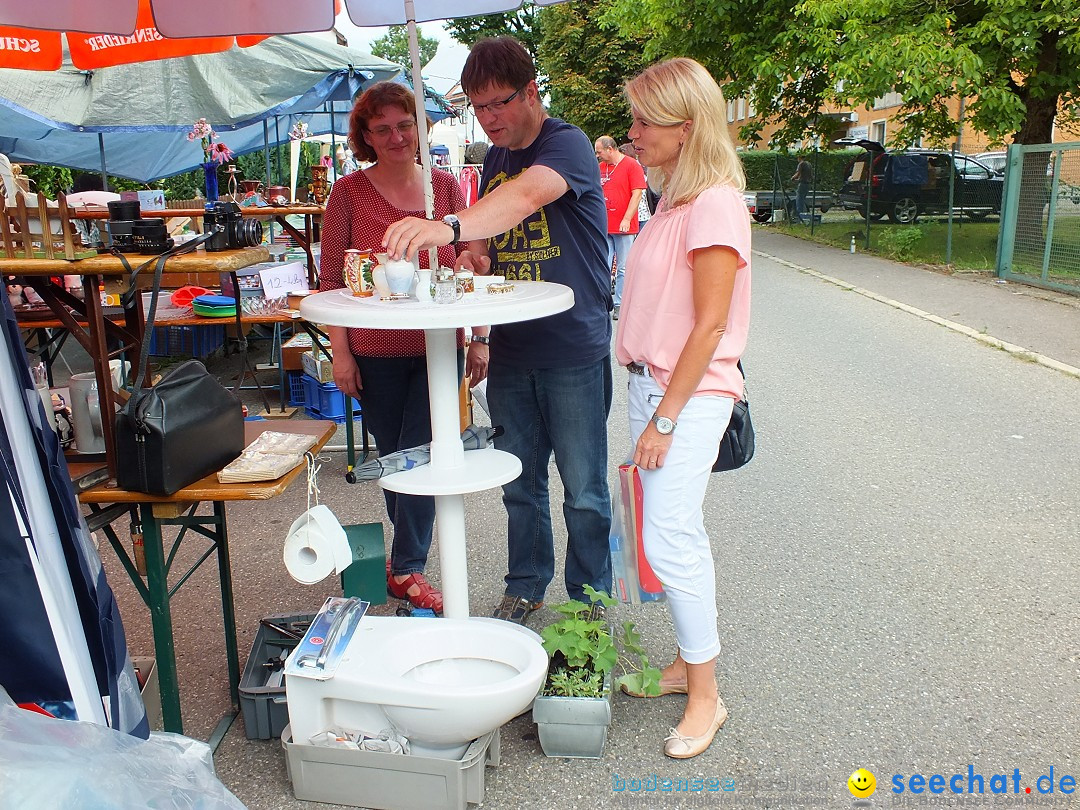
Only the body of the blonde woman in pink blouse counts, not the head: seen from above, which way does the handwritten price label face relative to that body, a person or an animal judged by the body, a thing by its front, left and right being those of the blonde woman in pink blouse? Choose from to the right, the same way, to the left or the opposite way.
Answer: to the left

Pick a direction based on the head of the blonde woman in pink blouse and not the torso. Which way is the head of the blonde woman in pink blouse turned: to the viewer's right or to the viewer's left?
to the viewer's left

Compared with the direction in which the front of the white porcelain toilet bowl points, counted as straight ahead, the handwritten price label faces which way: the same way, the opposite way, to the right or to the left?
to the right

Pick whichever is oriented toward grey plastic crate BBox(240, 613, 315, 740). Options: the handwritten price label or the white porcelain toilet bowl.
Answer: the handwritten price label

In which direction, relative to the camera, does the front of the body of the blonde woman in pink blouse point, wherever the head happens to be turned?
to the viewer's left

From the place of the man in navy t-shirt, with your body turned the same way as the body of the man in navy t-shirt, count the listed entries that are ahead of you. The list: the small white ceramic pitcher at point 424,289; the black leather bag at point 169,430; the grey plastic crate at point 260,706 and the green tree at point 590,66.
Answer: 3

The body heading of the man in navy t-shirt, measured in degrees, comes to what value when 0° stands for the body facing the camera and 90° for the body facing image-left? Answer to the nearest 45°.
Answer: approximately 45°

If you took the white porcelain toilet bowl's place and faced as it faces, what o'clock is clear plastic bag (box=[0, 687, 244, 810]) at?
The clear plastic bag is roughly at 5 o'clock from the white porcelain toilet bowl.

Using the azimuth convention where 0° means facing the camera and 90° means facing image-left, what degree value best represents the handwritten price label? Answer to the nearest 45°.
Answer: approximately 0°

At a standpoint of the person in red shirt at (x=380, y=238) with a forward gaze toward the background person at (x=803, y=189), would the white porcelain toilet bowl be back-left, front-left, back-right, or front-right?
back-right

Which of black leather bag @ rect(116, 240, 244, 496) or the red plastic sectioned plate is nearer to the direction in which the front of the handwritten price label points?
the black leather bag

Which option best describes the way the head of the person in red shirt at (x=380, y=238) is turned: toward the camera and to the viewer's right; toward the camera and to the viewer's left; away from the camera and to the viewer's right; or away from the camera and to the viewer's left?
toward the camera and to the viewer's right

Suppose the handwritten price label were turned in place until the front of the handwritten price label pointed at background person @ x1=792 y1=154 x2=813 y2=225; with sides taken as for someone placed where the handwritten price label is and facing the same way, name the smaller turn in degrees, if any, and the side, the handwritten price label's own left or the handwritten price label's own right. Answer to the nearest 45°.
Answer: approximately 135° to the handwritten price label's own left
